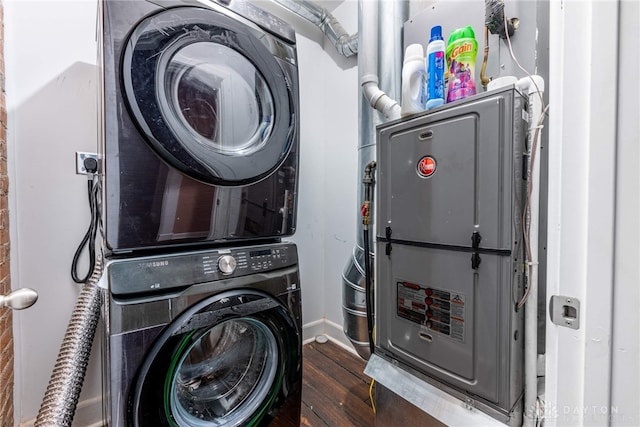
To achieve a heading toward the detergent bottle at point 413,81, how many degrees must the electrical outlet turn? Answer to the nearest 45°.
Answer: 0° — it already faces it

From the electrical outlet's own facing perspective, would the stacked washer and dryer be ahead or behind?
ahead

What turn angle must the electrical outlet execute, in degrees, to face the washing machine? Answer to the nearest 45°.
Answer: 0° — it already faces it

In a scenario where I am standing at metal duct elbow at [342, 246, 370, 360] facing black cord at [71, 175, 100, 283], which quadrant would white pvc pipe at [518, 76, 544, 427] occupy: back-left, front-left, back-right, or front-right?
back-left

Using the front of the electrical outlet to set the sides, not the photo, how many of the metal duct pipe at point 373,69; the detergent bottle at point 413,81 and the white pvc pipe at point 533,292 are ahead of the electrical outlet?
3

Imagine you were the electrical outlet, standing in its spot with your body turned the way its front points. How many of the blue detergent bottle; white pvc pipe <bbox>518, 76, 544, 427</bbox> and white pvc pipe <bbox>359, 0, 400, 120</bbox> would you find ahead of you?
3

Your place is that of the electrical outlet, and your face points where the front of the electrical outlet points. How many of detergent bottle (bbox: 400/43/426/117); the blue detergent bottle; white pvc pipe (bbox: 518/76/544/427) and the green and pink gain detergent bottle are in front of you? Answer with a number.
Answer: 4

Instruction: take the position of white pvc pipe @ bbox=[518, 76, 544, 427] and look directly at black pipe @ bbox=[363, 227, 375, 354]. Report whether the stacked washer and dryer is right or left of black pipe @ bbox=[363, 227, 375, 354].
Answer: left

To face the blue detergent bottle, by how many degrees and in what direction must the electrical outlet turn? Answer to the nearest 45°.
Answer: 0° — it already faces it

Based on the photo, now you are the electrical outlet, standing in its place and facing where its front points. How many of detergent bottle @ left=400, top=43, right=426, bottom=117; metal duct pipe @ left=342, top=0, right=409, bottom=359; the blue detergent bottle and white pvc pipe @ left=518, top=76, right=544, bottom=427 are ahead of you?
4

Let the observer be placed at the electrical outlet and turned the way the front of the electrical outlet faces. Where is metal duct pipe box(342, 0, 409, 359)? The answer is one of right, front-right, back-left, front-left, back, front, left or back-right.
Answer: front

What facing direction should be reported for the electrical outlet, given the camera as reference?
facing the viewer and to the right of the viewer

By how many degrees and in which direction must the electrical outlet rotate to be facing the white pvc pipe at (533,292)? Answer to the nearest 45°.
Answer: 0° — it already faces it

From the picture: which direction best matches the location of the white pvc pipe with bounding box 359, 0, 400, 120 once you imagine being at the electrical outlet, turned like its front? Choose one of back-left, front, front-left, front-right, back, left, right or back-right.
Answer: front

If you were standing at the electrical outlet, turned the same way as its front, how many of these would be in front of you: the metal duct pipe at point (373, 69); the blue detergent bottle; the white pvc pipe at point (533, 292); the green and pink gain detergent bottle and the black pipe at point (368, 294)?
5

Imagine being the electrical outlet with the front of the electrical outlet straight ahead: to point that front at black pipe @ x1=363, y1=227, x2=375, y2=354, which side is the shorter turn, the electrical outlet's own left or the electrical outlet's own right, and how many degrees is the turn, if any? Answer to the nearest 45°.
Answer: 0° — it already faces it
